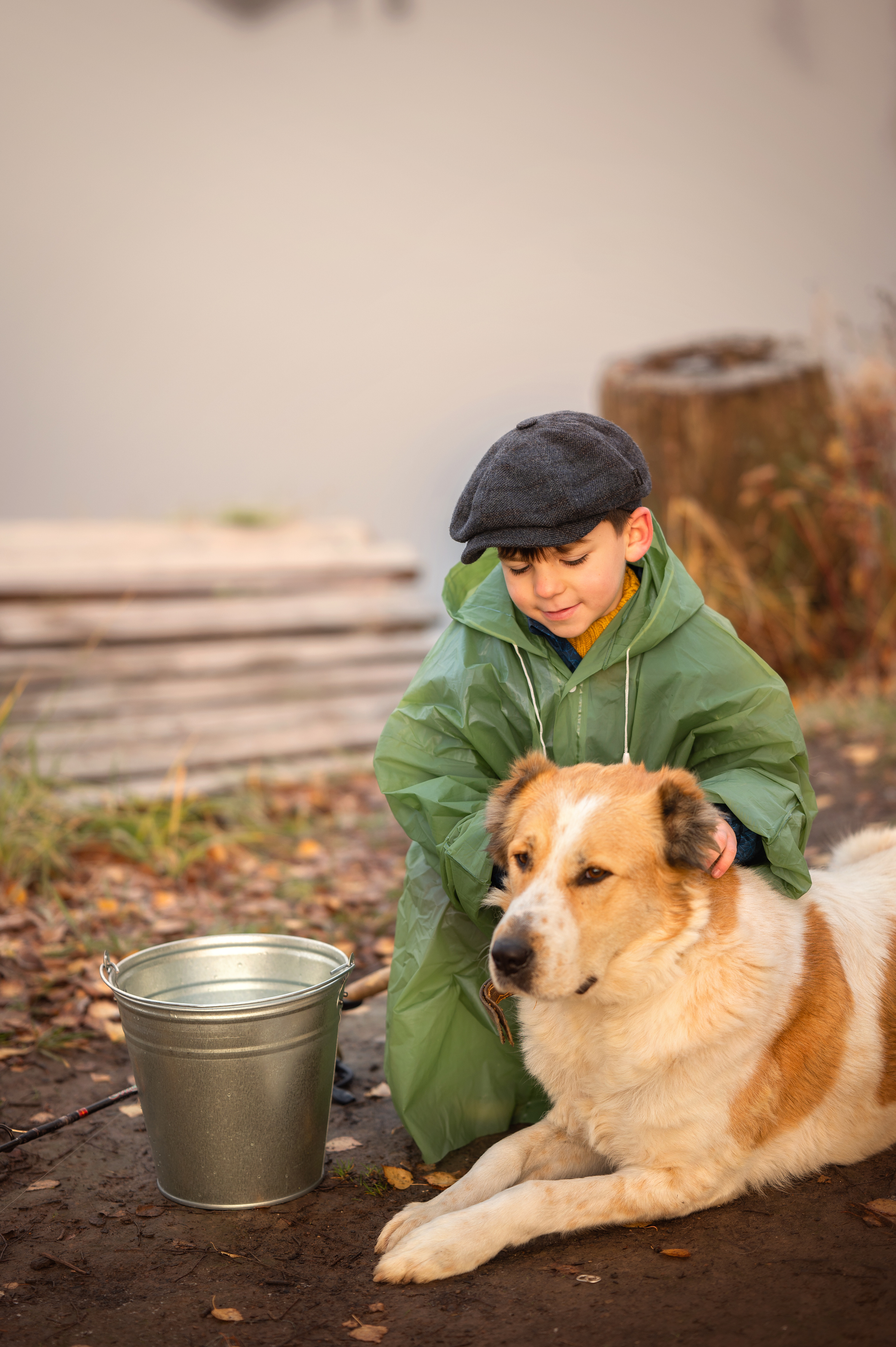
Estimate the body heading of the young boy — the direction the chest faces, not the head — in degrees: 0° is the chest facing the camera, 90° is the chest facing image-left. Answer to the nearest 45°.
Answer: approximately 0°

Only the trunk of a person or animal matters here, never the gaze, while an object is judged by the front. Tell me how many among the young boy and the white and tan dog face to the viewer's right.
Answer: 0

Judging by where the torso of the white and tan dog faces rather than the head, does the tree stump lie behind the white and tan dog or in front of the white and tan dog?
behind

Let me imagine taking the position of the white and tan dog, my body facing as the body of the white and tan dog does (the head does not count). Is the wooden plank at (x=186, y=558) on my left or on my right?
on my right

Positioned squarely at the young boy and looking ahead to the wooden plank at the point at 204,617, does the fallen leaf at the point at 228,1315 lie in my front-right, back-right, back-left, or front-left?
back-left

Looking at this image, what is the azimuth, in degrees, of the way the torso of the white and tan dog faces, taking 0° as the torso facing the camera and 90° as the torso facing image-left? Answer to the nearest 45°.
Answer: approximately 45°
